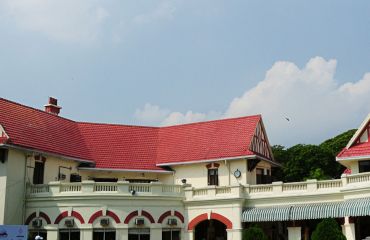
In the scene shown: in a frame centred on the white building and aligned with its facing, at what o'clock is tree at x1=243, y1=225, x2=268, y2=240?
The tree is roughly at 10 o'clock from the white building.

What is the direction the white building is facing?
toward the camera
